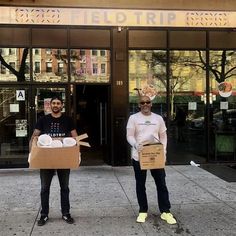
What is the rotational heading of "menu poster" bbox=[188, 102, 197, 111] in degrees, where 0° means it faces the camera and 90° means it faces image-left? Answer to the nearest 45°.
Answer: approximately 0°

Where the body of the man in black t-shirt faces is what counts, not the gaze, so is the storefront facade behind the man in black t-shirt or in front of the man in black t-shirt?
behind

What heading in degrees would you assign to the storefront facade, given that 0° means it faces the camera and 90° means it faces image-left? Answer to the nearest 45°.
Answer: approximately 0°

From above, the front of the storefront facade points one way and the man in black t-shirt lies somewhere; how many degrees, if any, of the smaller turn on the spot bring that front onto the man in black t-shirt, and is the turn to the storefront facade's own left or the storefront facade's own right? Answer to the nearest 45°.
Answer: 0° — it already faces them

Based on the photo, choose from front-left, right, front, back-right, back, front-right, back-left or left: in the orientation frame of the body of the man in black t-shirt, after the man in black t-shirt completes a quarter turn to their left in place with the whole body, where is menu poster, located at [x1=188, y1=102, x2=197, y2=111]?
front-left

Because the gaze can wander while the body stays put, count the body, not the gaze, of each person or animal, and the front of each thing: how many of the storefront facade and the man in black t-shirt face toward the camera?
2
